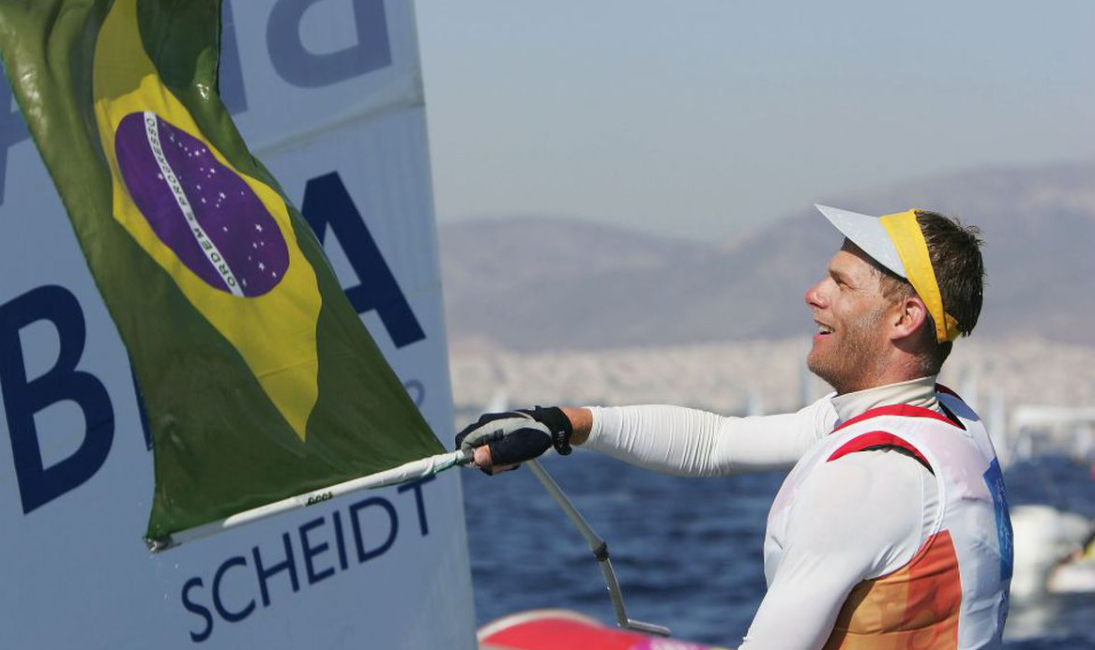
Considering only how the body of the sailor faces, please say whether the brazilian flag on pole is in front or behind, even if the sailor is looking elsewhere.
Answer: in front

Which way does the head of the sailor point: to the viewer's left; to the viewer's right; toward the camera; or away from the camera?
to the viewer's left

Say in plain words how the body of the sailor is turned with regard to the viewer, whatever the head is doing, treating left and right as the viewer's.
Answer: facing to the left of the viewer
